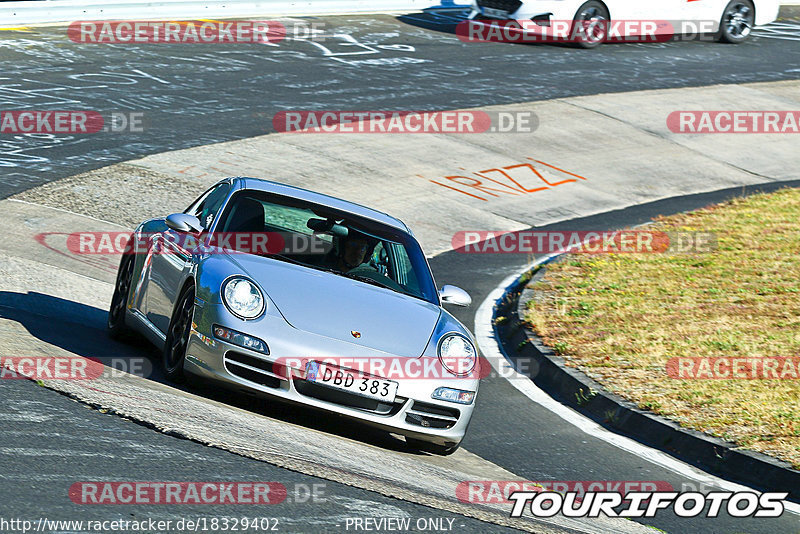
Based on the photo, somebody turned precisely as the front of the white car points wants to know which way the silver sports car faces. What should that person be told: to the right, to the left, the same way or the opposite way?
to the left

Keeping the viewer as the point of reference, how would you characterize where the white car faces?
facing the viewer and to the left of the viewer

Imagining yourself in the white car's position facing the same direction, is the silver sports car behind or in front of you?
in front

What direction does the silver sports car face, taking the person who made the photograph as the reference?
facing the viewer and to the right of the viewer

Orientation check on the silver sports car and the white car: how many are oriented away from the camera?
0

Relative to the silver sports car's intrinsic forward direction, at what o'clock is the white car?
The white car is roughly at 8 o'clock from the silver sports car.
